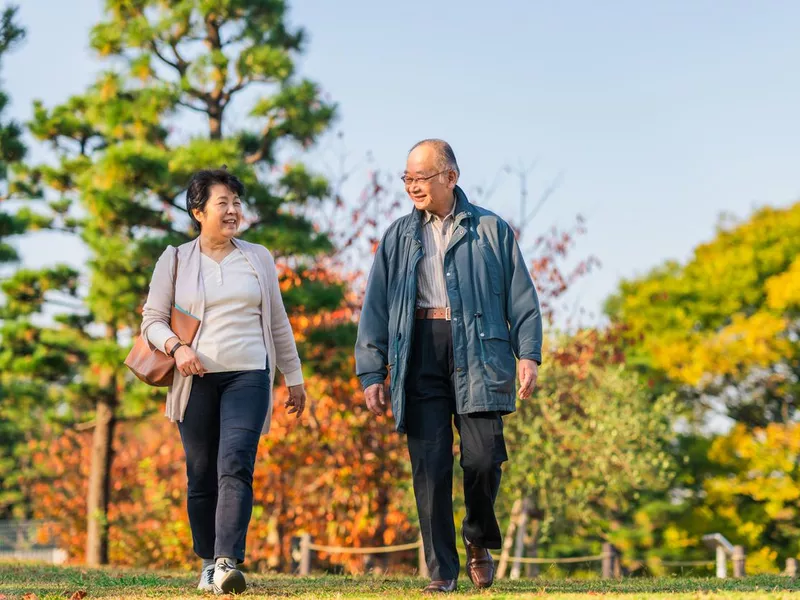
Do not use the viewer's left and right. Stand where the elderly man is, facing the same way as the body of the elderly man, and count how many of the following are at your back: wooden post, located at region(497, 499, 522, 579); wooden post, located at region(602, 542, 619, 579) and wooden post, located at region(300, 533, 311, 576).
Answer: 3

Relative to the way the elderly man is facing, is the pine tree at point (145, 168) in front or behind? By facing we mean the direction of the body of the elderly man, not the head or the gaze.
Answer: behind

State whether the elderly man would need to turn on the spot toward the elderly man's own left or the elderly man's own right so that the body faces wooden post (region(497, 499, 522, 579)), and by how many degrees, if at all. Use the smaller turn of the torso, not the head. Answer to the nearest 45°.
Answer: approximately 180°

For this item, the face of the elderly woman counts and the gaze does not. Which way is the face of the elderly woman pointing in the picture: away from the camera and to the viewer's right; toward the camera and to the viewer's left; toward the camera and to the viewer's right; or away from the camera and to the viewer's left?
toward the camera and to the viewer's right

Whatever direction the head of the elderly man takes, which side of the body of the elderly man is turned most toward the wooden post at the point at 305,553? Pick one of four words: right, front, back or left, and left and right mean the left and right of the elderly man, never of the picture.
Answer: back

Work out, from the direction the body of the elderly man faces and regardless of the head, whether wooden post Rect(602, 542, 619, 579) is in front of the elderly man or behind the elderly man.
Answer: behind

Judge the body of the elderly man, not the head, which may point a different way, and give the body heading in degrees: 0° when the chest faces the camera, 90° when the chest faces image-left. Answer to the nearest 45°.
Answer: approximately 0°

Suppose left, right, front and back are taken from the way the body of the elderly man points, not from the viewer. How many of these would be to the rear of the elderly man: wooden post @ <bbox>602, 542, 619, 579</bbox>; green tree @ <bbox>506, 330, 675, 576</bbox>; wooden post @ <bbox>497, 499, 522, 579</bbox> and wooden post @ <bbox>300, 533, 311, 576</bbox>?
4

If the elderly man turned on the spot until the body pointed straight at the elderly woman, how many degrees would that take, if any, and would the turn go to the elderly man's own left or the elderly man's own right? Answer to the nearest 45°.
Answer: approximately 90° to the elderly man's own right

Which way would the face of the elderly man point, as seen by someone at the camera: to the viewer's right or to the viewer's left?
to the viewer's left

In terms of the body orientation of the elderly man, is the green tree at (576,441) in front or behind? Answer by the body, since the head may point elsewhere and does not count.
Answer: behind
